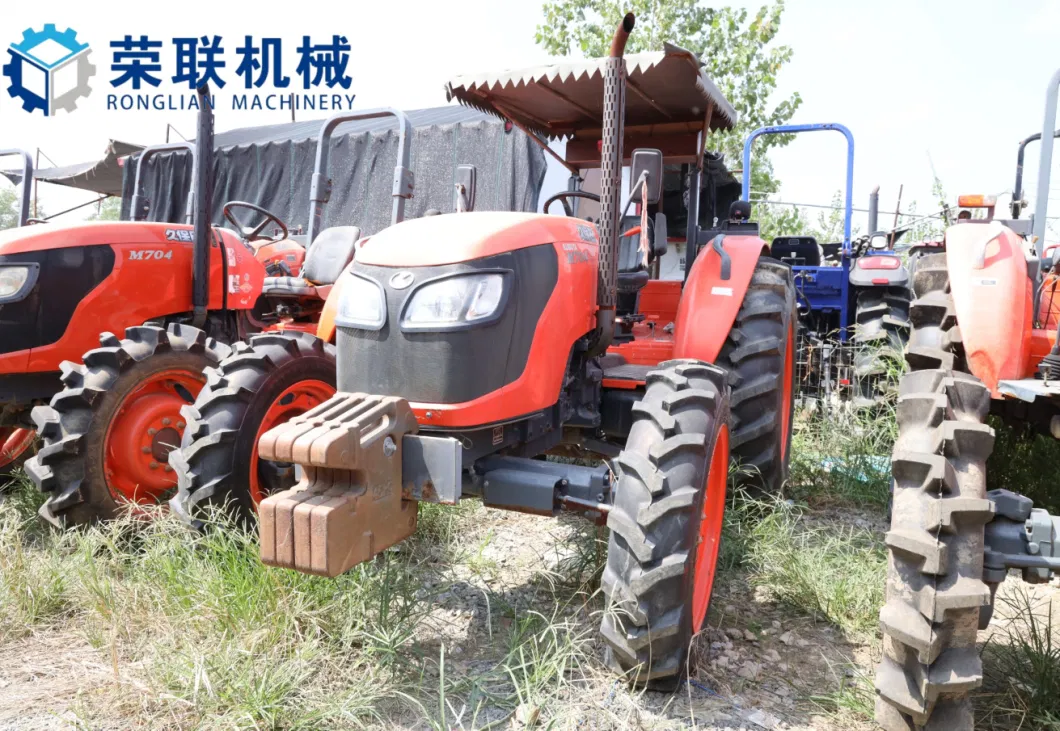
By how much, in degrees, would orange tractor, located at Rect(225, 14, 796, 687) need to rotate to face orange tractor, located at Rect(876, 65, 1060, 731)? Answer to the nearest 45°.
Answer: approximately 90° to its left

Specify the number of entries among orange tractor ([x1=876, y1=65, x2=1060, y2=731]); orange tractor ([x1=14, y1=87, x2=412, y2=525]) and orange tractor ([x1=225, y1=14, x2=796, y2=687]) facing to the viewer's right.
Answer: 0

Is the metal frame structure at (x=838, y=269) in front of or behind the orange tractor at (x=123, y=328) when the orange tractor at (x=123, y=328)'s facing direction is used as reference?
behind

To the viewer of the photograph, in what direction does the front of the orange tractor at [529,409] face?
facing the viewer and to the left of the viewer

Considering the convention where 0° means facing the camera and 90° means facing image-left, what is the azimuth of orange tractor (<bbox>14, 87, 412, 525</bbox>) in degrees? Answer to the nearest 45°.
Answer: approximately 45°

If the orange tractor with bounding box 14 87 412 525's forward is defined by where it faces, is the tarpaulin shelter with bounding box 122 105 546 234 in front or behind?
behind

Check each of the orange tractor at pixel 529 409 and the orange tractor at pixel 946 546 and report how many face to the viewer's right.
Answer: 0

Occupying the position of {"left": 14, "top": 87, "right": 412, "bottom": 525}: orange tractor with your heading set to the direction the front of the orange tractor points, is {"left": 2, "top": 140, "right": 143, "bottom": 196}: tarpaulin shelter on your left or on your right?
on your right

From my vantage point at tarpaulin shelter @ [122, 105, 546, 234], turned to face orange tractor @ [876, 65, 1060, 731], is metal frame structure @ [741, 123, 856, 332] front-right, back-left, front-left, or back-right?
front-left

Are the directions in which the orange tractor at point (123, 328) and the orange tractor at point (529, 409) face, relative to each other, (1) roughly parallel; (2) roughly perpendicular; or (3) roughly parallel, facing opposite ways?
roughly parallel

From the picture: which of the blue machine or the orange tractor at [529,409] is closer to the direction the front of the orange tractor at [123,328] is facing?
the orange tractor
